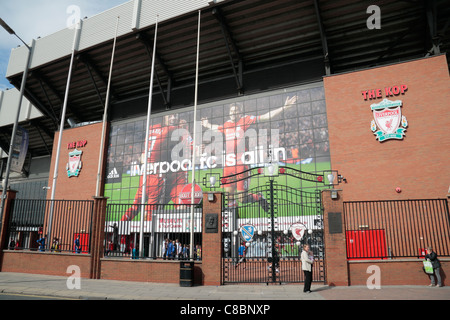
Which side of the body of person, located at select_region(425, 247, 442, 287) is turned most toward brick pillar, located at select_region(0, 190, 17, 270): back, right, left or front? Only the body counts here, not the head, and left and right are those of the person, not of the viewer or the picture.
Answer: front

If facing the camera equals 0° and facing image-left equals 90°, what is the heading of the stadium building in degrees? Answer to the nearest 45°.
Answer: approximately 45°

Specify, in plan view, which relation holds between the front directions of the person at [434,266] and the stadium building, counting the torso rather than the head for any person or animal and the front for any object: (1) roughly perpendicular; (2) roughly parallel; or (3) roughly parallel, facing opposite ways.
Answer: roughly perpendicular

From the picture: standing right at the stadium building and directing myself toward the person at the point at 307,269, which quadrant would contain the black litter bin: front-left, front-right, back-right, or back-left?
front-right

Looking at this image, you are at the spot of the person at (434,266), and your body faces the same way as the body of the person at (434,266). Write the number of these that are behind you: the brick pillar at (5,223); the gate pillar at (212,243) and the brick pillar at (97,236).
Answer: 0

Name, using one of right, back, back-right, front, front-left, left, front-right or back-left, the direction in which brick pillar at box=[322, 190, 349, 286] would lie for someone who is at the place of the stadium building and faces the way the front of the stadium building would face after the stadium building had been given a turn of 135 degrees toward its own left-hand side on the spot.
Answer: right

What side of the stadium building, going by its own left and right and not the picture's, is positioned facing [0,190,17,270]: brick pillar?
front

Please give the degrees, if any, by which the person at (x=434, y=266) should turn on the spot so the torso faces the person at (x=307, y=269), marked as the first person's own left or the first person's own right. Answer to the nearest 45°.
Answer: approximately 45° to the first person's own left

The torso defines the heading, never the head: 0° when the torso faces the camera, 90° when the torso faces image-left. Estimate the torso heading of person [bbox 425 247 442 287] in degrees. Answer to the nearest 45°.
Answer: approximately 90°

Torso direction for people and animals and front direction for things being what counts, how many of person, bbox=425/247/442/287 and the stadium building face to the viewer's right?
0
